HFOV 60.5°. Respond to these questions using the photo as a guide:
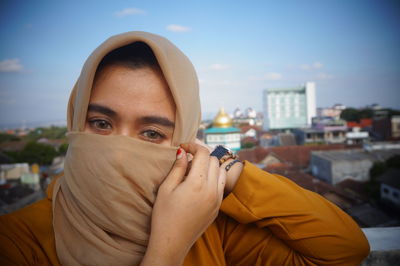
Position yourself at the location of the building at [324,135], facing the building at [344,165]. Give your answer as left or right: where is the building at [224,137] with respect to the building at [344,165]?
right

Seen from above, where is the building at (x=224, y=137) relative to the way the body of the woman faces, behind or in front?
behind

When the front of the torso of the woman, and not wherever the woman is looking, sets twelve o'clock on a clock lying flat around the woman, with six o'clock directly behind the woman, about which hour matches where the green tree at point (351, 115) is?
The green tree is roughly at 7 o'clock from the woman.

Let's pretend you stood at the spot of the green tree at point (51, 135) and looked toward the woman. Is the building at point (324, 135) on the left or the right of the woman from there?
left

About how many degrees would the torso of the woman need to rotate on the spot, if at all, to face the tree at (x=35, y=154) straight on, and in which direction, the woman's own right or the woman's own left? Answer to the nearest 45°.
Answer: approximately 135° to the woman's own right

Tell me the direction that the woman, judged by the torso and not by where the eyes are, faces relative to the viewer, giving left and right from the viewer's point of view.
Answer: facing the viewer

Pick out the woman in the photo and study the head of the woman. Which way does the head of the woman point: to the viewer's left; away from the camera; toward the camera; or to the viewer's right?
toward the camera

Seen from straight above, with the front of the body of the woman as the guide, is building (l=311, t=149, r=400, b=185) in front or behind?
behind
